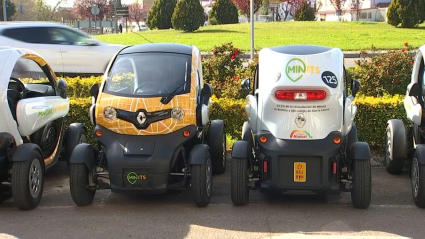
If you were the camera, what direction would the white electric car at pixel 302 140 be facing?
facing away from the viewer

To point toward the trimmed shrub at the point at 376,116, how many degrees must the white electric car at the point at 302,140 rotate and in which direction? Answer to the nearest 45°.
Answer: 0° — it already faces it

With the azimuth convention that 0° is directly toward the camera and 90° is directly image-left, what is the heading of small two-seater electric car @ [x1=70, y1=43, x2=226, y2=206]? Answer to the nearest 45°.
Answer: approximately 0°

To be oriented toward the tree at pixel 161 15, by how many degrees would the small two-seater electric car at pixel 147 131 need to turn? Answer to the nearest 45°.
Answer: approximately 180°

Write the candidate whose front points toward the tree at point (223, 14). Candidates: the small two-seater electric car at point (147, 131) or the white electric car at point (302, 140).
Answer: the white electric car

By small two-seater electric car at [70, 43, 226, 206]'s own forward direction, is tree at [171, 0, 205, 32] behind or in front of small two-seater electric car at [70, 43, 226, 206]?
behind

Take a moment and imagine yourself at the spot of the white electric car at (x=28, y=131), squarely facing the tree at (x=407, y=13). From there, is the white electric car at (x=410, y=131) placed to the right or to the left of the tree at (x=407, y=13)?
right
